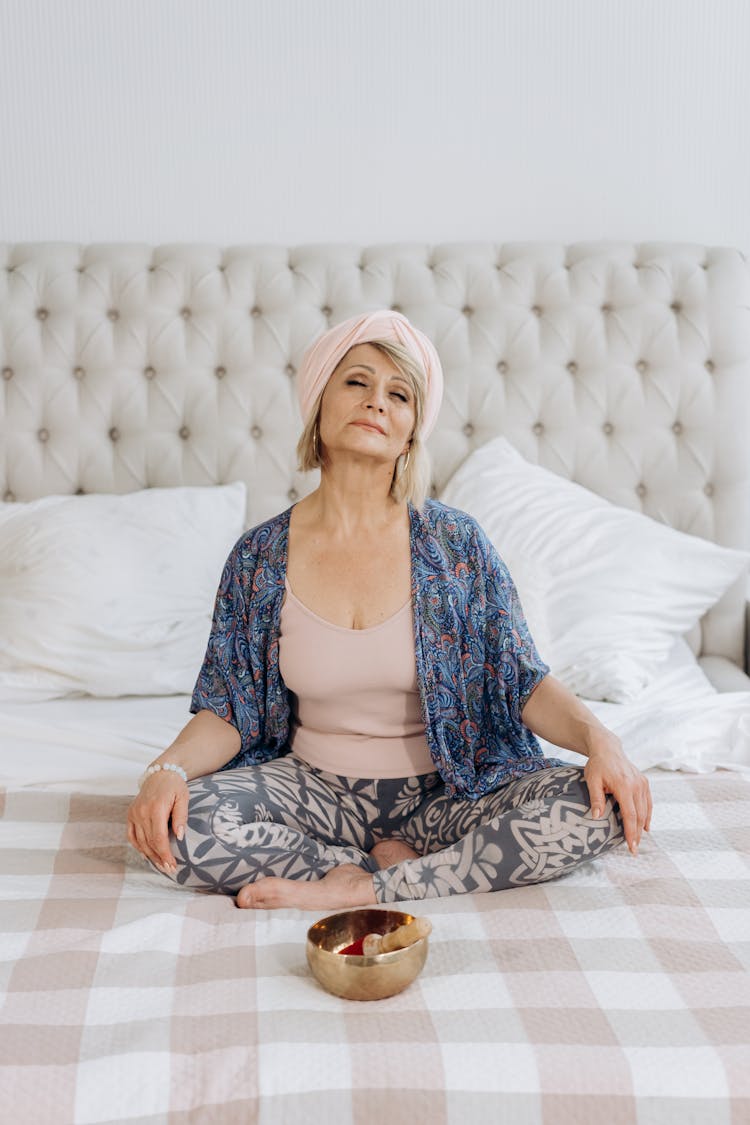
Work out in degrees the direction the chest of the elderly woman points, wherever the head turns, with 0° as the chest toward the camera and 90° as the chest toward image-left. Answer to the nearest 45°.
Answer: approximately 0°

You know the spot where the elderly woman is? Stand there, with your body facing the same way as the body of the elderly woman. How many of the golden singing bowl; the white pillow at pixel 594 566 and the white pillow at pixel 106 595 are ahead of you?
1

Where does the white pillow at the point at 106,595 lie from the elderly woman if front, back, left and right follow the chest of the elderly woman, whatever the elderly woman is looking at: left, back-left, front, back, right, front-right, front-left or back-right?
back-right

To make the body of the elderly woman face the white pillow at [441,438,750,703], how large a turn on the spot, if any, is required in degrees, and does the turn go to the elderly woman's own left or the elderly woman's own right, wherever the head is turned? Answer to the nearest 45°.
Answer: approximately 135° to the elderly woman's own left

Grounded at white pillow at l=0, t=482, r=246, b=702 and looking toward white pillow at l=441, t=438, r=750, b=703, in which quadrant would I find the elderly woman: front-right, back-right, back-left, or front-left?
front-right

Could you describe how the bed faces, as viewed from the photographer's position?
facing the viewer

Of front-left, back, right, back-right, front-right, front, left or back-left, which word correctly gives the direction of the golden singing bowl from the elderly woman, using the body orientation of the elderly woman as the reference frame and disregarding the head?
front

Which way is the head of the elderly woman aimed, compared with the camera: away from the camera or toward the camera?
toward the camera
